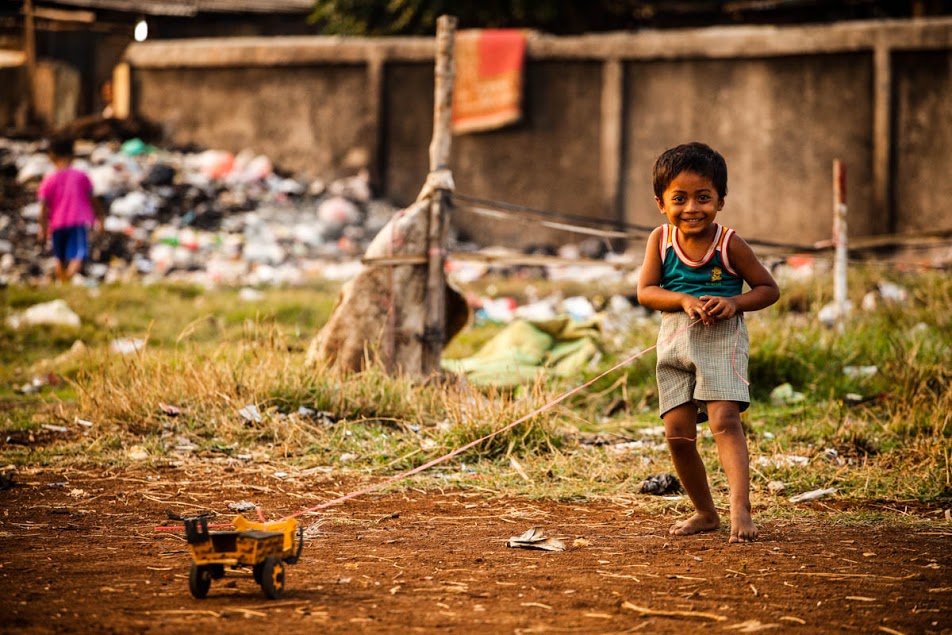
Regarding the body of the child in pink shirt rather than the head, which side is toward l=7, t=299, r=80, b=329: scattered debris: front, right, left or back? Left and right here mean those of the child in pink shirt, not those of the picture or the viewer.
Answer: back

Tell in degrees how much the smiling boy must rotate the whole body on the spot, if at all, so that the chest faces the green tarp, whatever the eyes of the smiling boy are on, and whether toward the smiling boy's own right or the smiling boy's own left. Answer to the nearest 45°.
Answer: approximately 180°

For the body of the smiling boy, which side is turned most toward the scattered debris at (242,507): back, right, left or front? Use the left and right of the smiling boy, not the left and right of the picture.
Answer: right

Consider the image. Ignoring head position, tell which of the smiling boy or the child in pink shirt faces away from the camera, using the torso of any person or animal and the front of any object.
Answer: the child in pink shirt

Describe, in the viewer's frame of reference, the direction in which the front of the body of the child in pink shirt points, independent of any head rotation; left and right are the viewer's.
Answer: facing away from the viewer

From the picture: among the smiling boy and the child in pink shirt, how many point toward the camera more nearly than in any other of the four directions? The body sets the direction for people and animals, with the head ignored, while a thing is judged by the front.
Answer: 1

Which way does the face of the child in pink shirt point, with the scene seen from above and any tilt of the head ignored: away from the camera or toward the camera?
away from the camera

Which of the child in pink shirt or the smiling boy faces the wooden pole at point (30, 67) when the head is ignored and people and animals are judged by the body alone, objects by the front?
the child in pink shirt

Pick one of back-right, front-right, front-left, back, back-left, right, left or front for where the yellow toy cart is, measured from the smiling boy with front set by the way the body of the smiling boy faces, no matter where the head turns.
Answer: front-right

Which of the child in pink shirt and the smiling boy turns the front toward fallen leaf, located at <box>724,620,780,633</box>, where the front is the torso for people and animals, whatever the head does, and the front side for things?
the smiling boy

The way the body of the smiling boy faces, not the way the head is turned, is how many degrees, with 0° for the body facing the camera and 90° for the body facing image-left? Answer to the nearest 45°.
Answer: approximately 0°

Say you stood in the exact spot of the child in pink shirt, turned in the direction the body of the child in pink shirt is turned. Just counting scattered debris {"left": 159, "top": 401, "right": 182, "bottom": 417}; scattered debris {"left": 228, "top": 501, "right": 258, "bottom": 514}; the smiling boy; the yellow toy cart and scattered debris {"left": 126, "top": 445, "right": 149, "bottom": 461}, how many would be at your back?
5

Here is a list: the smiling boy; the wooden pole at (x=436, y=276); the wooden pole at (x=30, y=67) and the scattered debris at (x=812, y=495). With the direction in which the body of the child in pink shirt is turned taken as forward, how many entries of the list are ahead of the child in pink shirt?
1

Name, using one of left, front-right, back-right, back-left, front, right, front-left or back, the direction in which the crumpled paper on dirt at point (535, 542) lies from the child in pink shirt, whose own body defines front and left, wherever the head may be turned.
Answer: back
